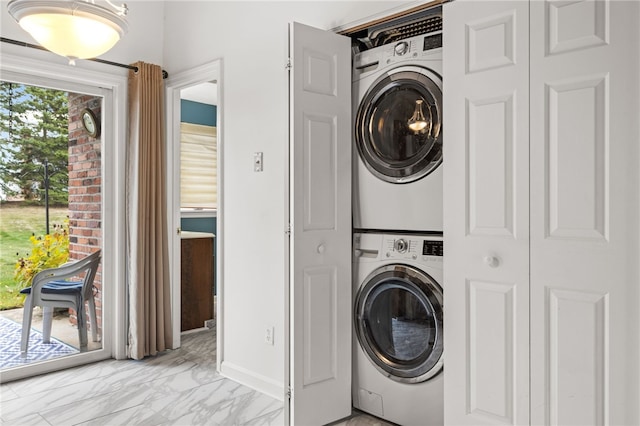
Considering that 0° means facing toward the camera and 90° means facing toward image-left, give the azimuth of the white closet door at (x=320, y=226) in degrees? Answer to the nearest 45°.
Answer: approximately 315°

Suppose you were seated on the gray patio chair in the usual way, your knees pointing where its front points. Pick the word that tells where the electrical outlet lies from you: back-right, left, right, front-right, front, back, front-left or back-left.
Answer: back-left

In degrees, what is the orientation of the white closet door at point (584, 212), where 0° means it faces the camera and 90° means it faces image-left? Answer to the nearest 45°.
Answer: approximately 0°

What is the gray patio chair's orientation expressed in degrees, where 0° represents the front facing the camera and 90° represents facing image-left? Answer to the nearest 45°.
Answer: approximately 90°

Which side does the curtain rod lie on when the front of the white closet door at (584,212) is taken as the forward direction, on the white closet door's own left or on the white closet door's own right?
on the white closet door's own right

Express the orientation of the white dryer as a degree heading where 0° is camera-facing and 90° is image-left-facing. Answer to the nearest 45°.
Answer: approximately 45°

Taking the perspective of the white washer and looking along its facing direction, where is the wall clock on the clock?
The wall clock is roughly at 2 o'clock from the white washer.

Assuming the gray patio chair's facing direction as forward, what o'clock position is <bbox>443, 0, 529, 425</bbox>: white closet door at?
The white closet door is roughly at 8 o'clock from the gray patio chair.

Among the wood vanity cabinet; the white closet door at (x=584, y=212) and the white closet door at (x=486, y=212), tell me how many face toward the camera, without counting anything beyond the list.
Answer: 2

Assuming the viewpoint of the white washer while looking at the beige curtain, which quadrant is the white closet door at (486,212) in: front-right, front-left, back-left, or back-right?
back-left

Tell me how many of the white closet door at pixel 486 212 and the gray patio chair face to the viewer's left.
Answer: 1
